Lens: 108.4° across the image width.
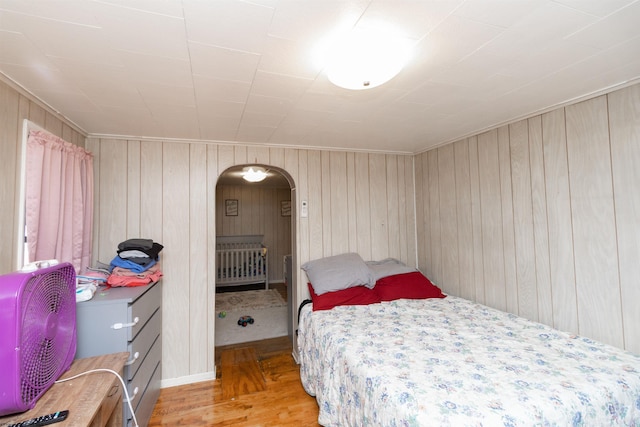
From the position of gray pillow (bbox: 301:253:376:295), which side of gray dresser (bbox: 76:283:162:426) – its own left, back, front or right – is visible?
front

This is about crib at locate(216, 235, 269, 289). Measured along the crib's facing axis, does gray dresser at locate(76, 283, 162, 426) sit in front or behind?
in front

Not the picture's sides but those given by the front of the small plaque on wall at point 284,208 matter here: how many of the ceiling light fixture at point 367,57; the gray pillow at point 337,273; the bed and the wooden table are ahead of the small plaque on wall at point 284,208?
4

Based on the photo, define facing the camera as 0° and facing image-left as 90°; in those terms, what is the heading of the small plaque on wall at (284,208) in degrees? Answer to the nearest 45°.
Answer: approximately 0°

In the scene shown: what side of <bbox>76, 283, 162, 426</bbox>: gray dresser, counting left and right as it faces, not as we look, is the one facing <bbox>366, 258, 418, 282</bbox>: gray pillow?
front

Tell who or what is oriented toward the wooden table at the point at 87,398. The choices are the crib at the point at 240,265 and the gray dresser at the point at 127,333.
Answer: the crib

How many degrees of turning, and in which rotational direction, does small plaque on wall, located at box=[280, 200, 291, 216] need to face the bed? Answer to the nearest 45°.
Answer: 0° — it already faces it

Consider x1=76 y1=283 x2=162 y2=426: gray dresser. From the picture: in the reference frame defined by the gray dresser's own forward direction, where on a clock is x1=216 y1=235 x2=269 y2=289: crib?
The crib is roughly at 10 o'clock from the gray dresser.

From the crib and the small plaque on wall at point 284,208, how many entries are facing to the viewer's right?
0

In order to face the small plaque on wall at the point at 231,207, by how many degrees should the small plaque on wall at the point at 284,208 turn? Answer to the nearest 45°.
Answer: approximately 90° to its right

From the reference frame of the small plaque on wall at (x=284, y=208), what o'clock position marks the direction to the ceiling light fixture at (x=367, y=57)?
The ceiling light fixture is roughly at 12 o'clock from the small plaque on wall.

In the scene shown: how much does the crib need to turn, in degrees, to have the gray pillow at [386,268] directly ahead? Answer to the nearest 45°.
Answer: approximately 45° to its left

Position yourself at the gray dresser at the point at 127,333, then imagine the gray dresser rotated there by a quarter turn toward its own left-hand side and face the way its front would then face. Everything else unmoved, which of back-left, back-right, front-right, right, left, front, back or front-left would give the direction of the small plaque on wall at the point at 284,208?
front-right

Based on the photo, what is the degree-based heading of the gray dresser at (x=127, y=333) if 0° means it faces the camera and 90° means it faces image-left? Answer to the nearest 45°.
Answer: approximately 270°
